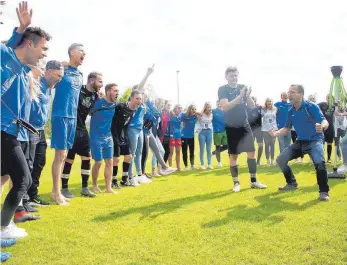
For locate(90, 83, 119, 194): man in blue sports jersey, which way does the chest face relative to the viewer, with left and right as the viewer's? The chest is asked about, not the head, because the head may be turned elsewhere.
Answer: facing the viewer and to the right of the viewer

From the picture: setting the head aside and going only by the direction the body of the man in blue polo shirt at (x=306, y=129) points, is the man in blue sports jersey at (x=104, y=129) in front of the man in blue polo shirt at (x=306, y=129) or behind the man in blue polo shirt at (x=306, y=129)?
in front

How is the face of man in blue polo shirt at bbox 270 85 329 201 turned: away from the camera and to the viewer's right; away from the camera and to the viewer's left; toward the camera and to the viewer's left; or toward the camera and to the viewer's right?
toward the camera and to the viewer's left

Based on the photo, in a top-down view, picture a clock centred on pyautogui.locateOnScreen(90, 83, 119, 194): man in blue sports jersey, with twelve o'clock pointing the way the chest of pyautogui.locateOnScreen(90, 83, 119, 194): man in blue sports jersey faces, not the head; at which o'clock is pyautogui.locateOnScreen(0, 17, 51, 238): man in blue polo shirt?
pyautogui.locateOnScreen(0, 17, 51, 238): man in blue polo shirt is roughly at 2 o'clock from pyautogui.locateOnScreen(90, 83, 119, 194): man in blue sports jersey.

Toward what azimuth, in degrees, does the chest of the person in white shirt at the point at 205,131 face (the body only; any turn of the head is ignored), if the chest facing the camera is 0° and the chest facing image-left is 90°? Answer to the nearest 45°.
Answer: approximately 0°

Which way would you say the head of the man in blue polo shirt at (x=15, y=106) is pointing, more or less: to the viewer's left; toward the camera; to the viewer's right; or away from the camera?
to the viewer's right

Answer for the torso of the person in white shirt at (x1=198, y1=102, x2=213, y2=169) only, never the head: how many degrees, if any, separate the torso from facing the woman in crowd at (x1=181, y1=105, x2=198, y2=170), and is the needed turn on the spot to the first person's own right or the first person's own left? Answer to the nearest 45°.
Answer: approximately 90° to the first person's own right

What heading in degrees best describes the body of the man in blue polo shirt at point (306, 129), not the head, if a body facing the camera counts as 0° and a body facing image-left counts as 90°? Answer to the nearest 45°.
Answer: approximately 45°

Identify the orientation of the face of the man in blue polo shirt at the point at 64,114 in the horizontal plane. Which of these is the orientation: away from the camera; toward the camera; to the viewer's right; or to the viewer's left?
to the viewer's right

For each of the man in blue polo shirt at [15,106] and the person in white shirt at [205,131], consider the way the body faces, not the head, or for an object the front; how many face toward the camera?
1

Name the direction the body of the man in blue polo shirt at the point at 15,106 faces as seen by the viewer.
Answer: to the viewer's right

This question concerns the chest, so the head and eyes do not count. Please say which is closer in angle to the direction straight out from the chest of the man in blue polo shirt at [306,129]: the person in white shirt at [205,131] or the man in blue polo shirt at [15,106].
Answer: the man in blue polo shirt
